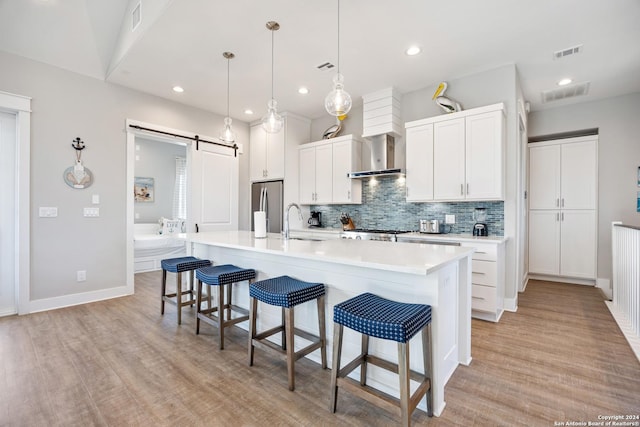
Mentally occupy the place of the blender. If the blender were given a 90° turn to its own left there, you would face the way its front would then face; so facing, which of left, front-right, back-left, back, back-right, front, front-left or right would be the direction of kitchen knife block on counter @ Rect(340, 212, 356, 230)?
back

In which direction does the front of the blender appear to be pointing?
toward the camera

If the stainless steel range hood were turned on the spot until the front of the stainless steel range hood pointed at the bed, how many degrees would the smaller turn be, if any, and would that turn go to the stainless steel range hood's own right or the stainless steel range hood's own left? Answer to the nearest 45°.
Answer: approximately 45° to the stainless steel range hood's own right

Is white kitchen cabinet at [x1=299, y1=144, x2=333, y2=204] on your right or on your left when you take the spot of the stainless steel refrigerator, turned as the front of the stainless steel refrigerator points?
on your left

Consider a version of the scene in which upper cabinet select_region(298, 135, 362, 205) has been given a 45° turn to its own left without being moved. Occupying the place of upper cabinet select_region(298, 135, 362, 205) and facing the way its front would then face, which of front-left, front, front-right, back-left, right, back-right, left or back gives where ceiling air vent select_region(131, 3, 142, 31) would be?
front-right

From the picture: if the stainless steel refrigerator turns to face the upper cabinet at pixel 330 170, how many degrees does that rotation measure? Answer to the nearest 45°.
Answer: approximately 90° to its left

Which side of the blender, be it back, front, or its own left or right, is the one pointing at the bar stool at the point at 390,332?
front

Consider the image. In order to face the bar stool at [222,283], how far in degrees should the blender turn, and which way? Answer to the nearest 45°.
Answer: approximately 45° to its right

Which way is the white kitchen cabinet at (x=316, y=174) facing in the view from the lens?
facing the viewer and to the left of the viewer

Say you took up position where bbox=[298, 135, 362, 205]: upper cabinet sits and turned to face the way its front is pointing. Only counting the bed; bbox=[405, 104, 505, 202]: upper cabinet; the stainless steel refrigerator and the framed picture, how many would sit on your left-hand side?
1
